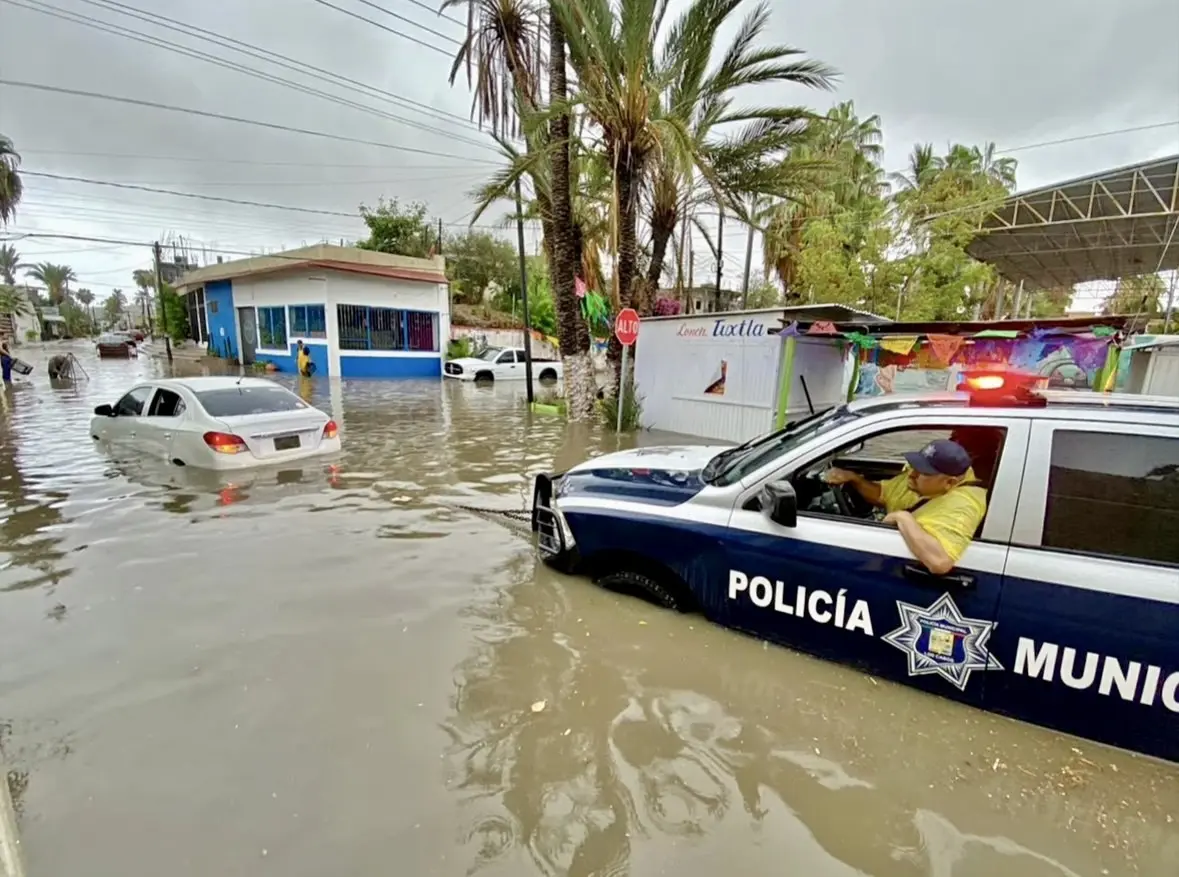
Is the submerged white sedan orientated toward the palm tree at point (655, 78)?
no

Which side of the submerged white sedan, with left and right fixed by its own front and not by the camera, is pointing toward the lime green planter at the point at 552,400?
right

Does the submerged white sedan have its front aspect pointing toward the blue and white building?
no

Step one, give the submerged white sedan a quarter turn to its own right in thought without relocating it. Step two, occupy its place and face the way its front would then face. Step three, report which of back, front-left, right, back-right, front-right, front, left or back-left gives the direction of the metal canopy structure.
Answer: front-right

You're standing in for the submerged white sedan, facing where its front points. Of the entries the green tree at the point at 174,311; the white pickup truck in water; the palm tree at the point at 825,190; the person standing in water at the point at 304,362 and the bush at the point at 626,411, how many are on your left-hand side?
0

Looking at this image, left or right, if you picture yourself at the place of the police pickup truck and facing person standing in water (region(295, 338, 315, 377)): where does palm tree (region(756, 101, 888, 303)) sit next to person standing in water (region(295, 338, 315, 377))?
right

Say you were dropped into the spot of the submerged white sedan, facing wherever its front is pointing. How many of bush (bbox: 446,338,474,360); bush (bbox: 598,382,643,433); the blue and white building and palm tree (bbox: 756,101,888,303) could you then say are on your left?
0

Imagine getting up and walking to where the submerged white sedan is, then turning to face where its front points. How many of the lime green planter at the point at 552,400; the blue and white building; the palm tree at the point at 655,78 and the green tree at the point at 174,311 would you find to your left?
0

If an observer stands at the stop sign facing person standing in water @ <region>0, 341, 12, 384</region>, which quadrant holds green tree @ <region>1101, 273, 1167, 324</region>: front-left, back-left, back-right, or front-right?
back-right

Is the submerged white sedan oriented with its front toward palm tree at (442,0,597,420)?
no

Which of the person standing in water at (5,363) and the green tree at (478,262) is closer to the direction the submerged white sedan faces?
the person standing in water

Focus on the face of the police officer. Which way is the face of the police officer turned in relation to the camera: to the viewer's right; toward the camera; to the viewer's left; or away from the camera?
to the viewer's left

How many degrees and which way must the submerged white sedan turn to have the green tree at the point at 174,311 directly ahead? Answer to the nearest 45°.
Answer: approximately 45° to its right

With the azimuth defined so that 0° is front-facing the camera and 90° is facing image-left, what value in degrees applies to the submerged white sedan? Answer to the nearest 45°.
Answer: approximately 135°

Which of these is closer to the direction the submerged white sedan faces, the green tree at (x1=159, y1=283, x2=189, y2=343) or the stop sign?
the green tree

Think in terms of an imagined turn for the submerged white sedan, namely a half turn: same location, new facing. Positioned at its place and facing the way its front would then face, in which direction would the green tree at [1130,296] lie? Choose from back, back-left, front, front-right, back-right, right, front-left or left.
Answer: front-left
